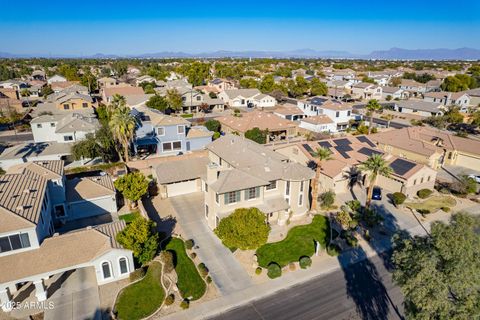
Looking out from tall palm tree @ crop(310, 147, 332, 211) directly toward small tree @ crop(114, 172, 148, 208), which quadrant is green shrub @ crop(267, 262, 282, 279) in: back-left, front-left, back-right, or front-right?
front-left

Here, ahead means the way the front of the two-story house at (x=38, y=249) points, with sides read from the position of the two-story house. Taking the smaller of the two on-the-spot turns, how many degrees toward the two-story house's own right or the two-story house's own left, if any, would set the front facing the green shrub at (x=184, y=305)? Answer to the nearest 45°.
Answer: approximately 45° to the two-story house's own left

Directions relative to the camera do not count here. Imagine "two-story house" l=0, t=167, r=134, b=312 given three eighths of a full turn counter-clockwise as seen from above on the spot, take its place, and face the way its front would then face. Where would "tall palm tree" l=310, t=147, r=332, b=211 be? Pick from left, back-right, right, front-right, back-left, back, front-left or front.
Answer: front-right

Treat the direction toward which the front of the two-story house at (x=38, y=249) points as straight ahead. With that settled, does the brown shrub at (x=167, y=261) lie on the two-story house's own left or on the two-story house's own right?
on the two-story house's own left

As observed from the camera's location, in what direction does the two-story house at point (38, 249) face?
facing the viewer

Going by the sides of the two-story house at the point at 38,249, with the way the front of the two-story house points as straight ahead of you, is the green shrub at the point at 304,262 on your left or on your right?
on your left

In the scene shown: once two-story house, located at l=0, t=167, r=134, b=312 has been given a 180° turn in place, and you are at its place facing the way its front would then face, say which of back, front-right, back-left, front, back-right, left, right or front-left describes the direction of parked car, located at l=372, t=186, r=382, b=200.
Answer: right

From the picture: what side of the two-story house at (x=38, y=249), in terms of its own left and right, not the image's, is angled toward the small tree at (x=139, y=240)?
left

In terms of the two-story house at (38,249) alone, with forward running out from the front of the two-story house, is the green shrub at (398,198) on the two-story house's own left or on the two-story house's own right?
on the two-story house's own left

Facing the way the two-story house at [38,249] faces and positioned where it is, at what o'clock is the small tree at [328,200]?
The small tree is roughly at 9 o'clock from the two-story house.

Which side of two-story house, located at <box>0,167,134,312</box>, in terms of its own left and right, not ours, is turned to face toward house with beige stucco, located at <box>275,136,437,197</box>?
left

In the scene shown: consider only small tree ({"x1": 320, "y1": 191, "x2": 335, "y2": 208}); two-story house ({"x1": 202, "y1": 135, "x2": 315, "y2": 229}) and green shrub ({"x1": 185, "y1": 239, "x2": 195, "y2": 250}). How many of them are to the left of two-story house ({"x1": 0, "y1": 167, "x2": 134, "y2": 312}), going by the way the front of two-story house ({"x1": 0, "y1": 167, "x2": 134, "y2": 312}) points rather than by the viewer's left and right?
3

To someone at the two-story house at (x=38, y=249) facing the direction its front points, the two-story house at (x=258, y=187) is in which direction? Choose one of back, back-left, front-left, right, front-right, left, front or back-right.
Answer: left

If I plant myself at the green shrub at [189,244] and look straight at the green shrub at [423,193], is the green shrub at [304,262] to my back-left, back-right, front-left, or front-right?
front-right

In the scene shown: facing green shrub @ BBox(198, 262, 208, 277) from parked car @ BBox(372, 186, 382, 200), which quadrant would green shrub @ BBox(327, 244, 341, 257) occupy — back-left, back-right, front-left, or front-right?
front-left
